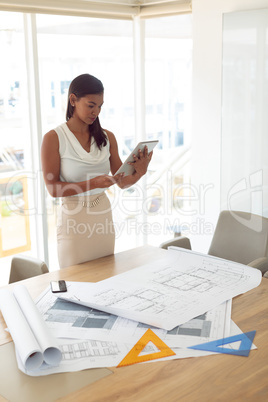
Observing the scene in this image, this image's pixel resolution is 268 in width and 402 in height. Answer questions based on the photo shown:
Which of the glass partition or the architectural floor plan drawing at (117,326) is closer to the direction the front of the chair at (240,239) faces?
the architectural floor plan drawing

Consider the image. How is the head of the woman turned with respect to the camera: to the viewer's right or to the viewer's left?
to the viewer's right

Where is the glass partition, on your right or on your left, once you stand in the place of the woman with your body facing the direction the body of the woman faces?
on your left

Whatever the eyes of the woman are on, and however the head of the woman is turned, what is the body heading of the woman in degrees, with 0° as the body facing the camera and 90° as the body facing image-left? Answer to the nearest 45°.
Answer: approximately 315°
